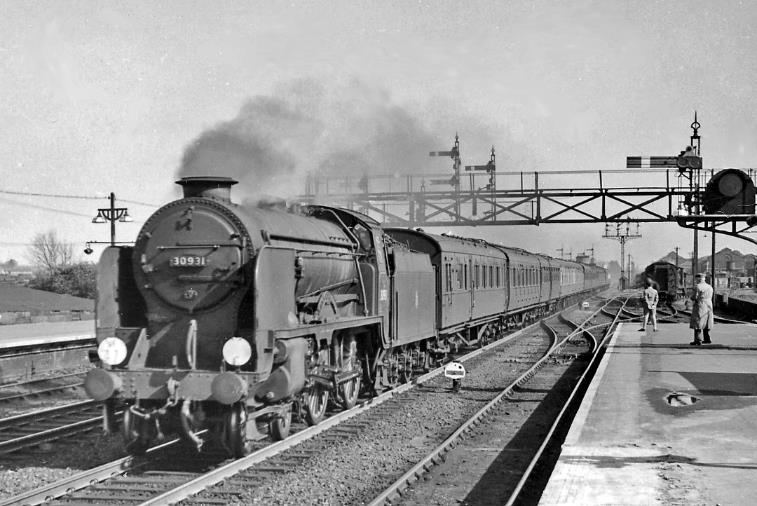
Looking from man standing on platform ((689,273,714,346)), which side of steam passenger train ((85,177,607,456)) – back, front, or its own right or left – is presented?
left

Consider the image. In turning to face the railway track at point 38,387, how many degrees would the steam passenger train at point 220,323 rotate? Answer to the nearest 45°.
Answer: approximately 90° to its right

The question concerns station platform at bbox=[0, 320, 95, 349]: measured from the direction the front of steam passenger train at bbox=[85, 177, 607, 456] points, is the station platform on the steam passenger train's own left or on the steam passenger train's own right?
on the steam passenger train's own right

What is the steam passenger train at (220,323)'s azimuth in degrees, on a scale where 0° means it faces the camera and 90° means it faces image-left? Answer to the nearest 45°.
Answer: approximately 45°

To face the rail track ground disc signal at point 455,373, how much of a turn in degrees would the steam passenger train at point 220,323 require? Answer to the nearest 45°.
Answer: approximately 180°

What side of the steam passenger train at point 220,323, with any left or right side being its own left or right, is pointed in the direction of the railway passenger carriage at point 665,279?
back

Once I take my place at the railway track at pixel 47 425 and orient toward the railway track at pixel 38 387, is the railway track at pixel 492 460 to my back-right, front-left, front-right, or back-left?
back-right
